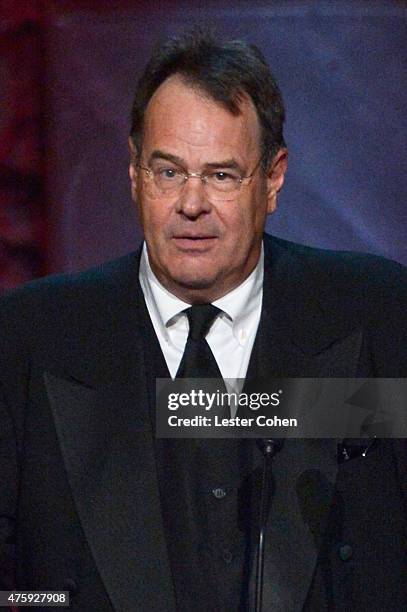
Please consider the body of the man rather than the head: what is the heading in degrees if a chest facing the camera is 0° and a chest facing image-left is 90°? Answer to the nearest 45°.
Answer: approximately 0°
